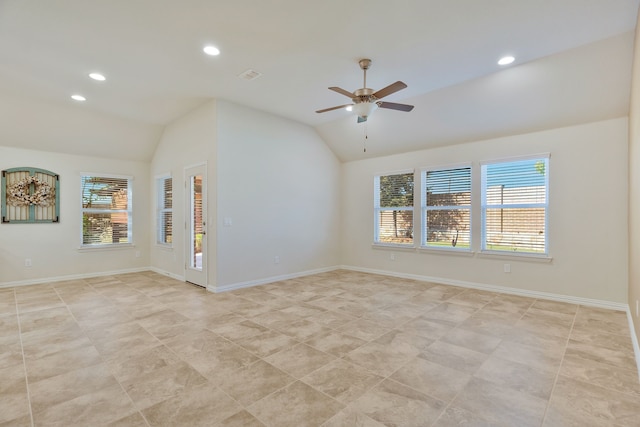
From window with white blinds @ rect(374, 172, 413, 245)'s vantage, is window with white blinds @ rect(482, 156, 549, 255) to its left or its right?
on its left

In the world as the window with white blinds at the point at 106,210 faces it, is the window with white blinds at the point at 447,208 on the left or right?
on its left

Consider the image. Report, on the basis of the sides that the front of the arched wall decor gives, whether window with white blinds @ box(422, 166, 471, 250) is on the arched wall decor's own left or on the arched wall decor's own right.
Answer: on the arched wall decor's own left

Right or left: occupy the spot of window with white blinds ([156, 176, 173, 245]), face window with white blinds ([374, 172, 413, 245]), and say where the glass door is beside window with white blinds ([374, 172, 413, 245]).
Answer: right

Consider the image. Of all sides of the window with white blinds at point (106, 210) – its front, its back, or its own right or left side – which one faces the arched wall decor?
right

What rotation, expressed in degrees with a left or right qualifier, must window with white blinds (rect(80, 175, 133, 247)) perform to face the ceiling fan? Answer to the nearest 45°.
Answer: approximately 45° to its left

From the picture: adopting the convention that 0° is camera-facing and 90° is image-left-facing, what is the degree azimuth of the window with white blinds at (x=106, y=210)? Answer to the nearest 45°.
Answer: approximately 0°

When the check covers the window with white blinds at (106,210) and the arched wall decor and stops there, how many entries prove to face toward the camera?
2

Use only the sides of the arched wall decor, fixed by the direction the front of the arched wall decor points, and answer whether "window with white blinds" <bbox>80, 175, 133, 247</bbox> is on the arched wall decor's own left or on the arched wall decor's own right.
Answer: on the arched wall decor's own left

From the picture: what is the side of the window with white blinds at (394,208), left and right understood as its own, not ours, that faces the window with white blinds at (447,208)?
left

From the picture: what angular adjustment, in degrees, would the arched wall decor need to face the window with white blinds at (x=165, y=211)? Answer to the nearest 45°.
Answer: approximately 90° to its left

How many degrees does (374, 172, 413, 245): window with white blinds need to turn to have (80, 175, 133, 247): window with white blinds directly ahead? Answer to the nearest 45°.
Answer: approximately 45° to its right
